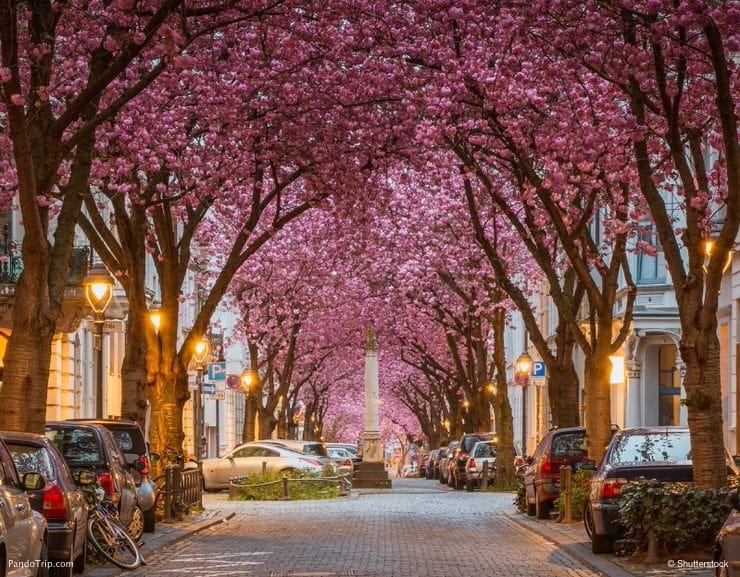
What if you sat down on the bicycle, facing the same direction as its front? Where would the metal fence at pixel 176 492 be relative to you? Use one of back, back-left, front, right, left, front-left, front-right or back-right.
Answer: back-left

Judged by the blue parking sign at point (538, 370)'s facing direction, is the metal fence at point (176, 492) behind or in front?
in front

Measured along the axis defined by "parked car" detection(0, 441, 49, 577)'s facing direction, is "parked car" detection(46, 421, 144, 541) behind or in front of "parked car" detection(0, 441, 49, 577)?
in front

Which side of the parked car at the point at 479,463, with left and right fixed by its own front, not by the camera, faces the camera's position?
back

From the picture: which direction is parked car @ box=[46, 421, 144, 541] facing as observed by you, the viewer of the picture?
facing away from the viewer and to the right of the viewer

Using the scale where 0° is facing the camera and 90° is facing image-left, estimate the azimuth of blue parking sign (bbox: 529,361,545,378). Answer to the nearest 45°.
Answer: approximately 0°

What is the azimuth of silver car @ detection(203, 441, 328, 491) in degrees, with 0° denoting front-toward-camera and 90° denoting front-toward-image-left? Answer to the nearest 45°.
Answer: approximately 90°

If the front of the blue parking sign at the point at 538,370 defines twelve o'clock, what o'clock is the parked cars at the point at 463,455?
The parked cars is roughly at 5 o'clock from the blue parking sign.

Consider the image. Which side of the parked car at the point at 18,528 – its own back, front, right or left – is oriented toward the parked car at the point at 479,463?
front

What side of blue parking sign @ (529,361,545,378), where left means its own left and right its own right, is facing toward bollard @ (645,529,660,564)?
front

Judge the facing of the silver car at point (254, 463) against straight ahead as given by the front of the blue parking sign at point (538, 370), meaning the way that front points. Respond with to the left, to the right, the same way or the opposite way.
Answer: to the right

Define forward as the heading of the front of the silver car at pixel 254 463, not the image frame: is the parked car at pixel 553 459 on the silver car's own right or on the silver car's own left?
on the silver car's own left

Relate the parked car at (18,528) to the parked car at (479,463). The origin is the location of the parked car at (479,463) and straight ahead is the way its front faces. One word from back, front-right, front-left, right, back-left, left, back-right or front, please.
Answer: back

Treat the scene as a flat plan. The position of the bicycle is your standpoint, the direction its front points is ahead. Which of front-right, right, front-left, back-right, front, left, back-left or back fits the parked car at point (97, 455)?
back-left

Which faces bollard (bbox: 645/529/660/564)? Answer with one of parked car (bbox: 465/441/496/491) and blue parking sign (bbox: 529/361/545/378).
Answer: the blue parking sign

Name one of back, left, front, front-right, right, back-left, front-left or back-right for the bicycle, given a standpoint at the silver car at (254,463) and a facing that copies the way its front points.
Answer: left

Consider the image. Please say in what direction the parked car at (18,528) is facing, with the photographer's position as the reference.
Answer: facing away from the viewer and to the right of the viewer
